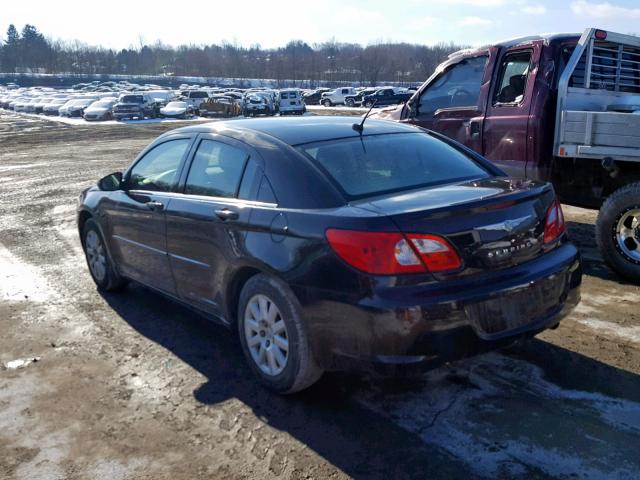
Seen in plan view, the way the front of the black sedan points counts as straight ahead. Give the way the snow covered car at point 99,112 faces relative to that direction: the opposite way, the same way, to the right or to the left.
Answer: to the left

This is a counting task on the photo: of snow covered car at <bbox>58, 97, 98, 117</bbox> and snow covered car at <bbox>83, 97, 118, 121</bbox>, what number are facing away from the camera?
0

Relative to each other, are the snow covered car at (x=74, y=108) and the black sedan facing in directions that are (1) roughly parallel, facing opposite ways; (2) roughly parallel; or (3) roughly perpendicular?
roughly perpendicular

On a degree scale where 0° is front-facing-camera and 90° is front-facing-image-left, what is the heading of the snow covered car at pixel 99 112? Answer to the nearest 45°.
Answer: approximately 45°

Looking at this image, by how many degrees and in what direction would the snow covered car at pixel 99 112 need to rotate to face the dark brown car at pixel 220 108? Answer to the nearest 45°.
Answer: approximately 135° to its left

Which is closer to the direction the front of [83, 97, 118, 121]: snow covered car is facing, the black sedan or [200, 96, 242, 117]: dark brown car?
the black sedan

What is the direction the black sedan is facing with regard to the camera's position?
facing away from the viewer and to the left of the viewer

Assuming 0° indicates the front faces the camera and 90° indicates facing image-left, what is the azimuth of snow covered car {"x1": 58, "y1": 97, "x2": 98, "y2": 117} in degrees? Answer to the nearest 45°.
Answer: approximately 45°

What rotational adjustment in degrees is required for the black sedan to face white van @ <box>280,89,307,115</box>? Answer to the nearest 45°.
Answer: approximately 45° to its right

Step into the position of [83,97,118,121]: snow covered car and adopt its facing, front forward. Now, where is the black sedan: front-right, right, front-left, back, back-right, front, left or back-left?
front-left

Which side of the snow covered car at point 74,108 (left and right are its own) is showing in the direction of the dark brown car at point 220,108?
left

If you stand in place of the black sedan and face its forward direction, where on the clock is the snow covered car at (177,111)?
The snow covered car is roughly at 1 o'clock from the black sedan.

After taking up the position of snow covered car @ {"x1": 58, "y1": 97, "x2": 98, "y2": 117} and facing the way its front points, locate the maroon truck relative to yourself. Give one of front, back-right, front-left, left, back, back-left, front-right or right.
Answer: front-left

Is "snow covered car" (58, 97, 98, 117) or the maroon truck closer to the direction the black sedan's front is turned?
the snow covered car

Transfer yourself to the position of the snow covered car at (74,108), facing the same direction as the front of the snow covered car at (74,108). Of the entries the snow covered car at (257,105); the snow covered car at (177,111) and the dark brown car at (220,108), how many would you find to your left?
3
